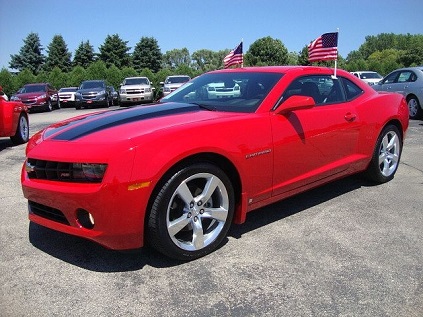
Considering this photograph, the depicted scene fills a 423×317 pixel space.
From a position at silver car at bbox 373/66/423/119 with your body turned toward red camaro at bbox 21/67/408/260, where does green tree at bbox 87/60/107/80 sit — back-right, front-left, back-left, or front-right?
back-right

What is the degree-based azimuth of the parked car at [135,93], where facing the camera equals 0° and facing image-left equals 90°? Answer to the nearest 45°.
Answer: approximately 0°

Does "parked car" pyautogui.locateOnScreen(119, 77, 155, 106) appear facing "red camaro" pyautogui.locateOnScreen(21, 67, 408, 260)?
yes

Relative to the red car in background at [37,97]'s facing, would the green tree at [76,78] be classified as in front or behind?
behind

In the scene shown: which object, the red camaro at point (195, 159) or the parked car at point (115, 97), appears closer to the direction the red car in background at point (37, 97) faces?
the red camaro

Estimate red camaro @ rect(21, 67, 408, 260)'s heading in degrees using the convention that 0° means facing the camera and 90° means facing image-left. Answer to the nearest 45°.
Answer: approximately 45°

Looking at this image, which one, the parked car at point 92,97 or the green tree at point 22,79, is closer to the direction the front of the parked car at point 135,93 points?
the parked car
